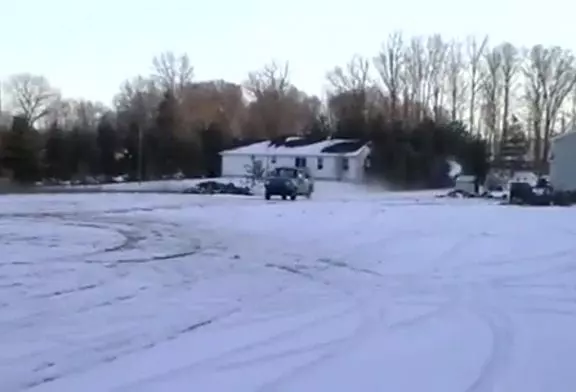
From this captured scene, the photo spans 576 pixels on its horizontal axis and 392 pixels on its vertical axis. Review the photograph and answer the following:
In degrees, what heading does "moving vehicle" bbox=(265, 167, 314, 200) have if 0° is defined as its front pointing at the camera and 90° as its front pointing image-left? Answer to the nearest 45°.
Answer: approximately 45°
